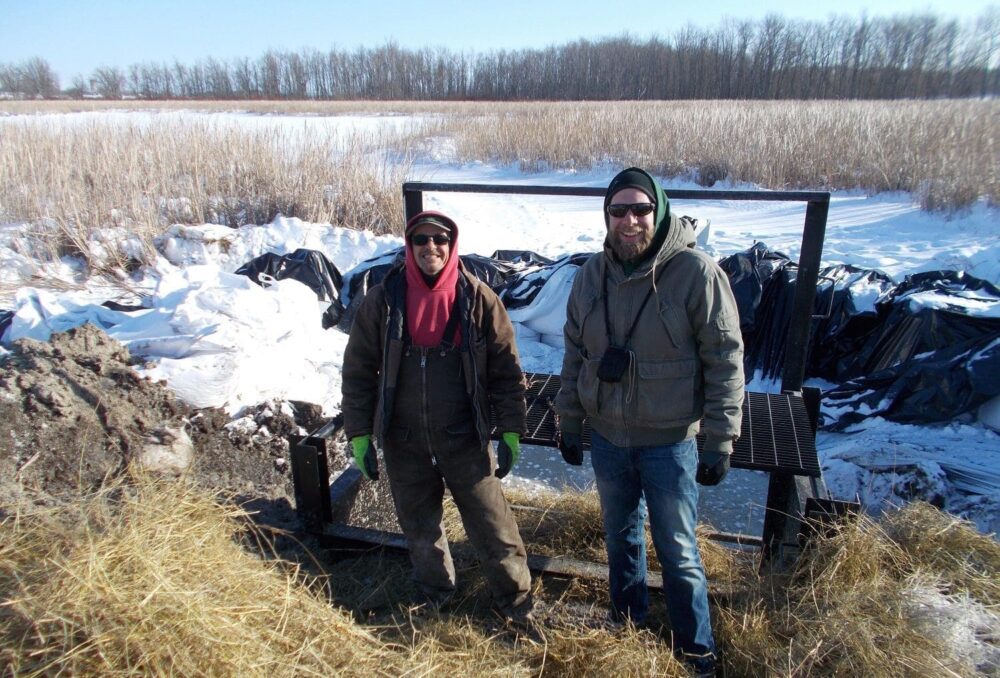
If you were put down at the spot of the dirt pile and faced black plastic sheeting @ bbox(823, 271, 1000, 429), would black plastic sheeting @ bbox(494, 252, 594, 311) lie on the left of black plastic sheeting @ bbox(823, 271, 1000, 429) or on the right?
left

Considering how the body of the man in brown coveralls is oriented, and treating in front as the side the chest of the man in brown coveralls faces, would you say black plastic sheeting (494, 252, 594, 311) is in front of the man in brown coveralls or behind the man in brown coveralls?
behind

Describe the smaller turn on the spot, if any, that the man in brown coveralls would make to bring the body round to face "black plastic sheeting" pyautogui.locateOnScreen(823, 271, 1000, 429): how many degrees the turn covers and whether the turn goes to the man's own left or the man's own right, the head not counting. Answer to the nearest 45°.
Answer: approximately 135° to the man's own left

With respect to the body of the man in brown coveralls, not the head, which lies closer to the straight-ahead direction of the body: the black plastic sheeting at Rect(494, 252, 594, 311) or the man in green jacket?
the man in green jacket

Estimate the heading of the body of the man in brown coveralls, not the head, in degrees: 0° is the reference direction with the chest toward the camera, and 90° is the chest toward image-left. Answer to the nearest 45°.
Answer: approximately 0°

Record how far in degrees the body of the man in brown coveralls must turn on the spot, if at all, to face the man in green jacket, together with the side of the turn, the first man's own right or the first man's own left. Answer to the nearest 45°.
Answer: approximately 45° to the first man's own left

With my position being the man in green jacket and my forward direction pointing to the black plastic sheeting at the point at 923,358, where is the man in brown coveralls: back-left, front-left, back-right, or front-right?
back-left

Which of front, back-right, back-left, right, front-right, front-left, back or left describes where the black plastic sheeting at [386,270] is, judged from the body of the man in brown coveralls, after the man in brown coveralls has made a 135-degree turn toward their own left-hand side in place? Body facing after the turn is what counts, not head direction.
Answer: front-left

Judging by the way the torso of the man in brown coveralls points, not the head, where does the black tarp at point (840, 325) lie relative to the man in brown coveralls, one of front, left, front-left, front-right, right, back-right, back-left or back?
back-left

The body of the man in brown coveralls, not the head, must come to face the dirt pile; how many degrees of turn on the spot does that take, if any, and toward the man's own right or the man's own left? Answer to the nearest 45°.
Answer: approximately 135° to the man's own right

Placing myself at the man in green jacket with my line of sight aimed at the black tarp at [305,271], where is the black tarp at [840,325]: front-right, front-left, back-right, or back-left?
front-right
